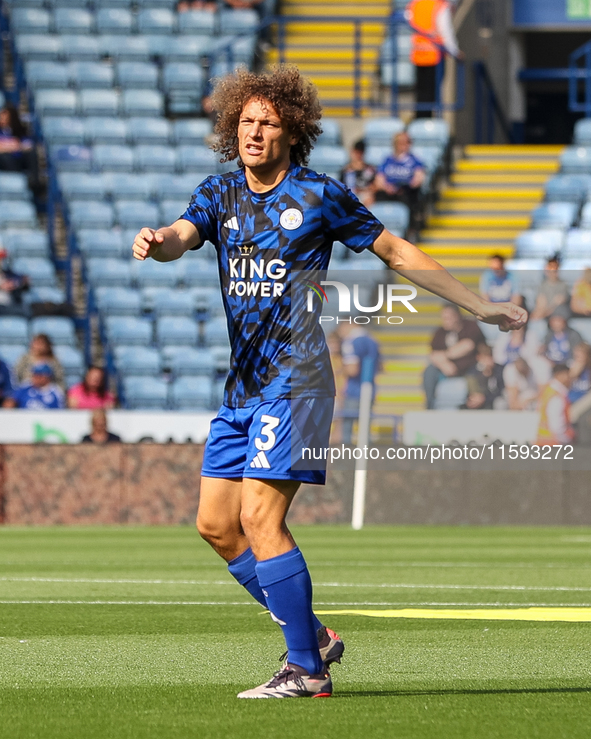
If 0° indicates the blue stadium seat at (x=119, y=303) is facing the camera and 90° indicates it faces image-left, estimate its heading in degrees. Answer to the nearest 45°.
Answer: approximately 0°

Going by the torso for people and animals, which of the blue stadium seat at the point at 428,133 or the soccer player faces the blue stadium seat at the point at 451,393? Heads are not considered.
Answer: the blue stadium seat at the point at 428,133

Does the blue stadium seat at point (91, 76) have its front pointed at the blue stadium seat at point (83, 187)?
yes

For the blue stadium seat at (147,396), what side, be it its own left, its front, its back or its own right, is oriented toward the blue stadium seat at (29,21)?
back

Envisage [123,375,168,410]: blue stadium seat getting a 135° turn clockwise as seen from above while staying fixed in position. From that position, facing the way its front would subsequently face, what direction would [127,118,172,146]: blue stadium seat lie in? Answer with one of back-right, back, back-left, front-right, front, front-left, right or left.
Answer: front-right

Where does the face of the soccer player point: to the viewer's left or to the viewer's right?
to the viewer's left
